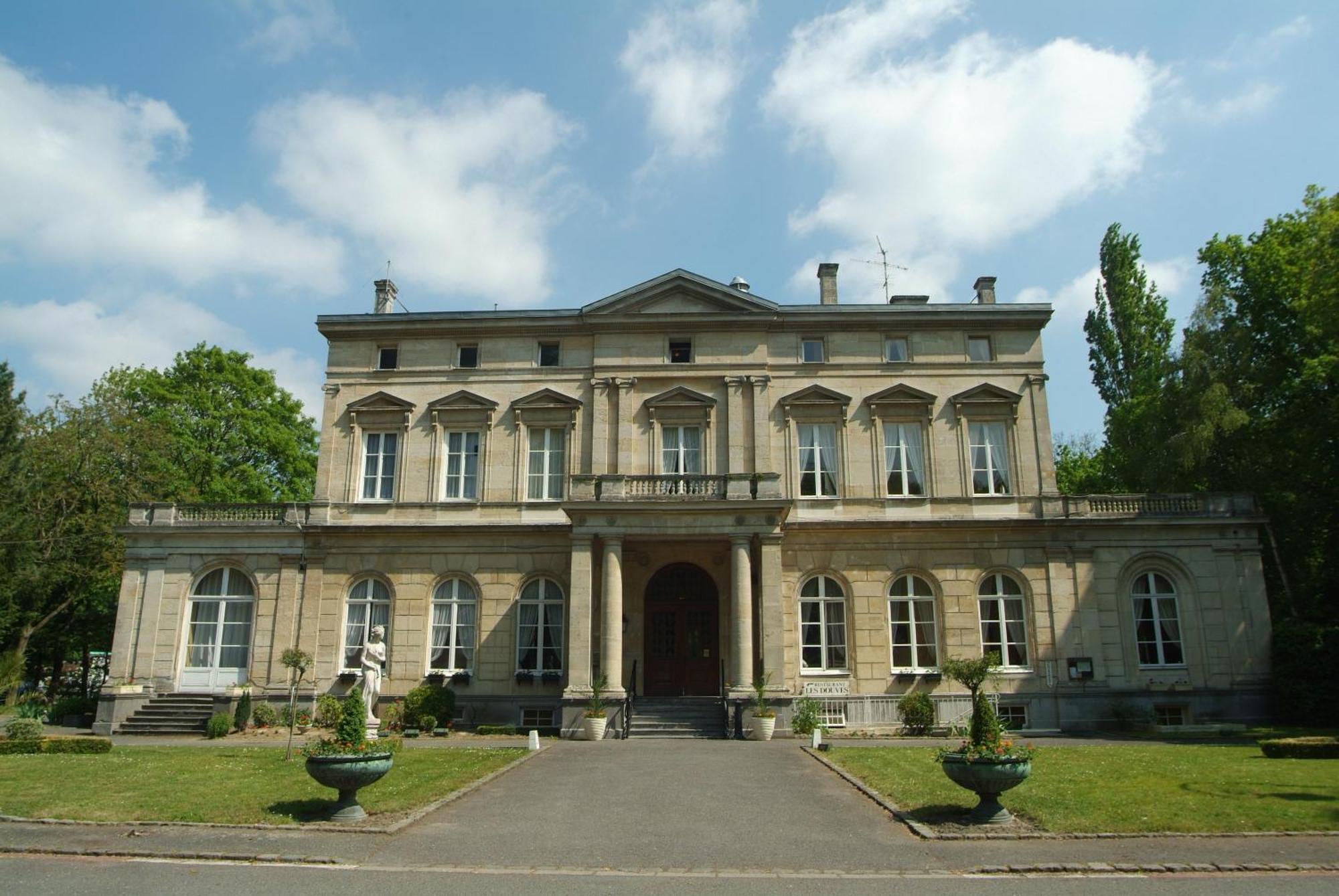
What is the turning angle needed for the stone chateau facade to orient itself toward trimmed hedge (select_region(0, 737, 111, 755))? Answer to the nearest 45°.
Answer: approximately 45° to its right

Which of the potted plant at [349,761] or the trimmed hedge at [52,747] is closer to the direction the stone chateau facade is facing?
the potted plant

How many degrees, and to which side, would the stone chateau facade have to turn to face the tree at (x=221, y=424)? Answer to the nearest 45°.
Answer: approximately 135° to its right

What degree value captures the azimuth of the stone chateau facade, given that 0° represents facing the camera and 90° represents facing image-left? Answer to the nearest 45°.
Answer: approximately 0°

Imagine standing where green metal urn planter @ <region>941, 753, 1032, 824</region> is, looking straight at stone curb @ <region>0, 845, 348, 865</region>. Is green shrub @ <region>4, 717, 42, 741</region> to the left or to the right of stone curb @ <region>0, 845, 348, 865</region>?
right
